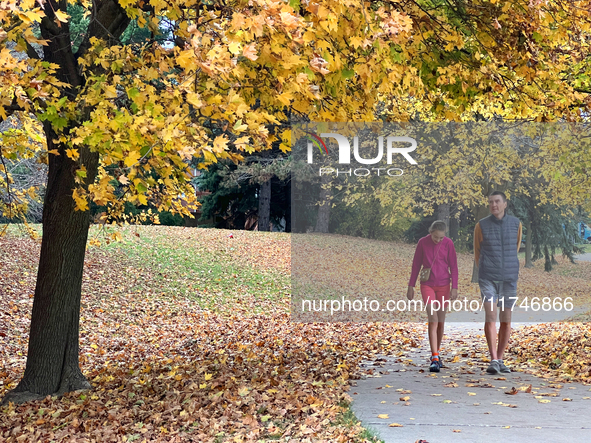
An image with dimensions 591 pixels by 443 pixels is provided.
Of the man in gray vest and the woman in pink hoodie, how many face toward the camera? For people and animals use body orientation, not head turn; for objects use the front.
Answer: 2

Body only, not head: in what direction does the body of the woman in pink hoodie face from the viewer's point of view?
toward the camera

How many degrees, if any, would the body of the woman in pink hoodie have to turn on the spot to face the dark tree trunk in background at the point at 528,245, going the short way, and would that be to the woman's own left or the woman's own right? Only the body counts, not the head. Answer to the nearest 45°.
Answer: approximately 180°

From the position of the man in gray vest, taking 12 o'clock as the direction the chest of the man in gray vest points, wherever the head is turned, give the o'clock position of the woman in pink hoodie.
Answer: The woman in pink hoodie is roughly at 3 o'clock from the man in gray vest.

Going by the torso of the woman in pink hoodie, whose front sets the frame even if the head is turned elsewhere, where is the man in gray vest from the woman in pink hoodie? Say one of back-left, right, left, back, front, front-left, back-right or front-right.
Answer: left

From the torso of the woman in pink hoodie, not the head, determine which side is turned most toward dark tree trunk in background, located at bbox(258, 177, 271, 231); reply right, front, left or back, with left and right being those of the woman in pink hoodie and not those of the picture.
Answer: back

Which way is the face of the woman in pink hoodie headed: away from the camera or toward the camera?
toward the camera

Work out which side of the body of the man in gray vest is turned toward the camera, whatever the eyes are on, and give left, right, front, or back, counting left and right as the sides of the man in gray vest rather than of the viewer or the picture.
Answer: front

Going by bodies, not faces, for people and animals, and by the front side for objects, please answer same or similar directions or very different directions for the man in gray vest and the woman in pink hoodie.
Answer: same or similar directions

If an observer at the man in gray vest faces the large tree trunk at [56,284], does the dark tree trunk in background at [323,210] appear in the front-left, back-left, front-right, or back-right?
back-right

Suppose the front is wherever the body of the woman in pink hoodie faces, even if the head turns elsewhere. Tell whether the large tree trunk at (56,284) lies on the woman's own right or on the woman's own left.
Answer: on the woman's own right

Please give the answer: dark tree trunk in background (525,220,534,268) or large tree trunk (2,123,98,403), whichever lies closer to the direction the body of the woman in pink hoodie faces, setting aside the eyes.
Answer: the large tree trunk

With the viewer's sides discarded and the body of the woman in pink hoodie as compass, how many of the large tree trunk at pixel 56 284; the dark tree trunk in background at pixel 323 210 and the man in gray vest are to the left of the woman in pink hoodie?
1
